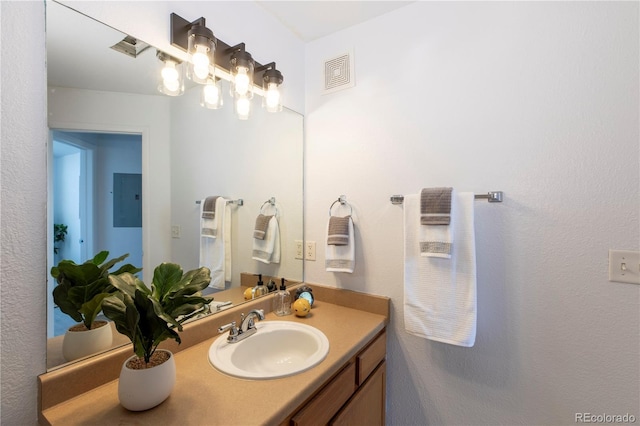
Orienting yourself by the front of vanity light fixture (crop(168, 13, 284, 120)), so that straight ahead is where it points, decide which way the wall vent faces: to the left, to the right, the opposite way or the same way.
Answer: to the right

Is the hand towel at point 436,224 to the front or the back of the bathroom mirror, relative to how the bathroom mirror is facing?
to the front

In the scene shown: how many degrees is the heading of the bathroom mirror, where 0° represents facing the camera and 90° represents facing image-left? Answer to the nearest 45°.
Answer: approximately 315°

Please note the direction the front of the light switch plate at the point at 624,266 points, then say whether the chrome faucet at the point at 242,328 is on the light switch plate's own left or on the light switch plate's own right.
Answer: on the light switch plate's own right

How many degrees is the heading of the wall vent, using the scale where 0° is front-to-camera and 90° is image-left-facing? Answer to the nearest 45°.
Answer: approximately 45°

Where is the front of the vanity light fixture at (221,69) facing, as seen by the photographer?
facing the viewer and to the right of the viewer
